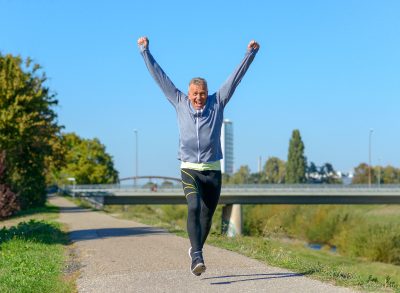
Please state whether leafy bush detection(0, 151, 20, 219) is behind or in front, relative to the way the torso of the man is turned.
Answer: behind

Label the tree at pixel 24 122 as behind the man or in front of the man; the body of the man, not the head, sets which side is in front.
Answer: behind

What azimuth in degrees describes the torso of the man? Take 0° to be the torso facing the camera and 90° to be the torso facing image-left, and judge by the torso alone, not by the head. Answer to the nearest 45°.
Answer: approximately 0°
